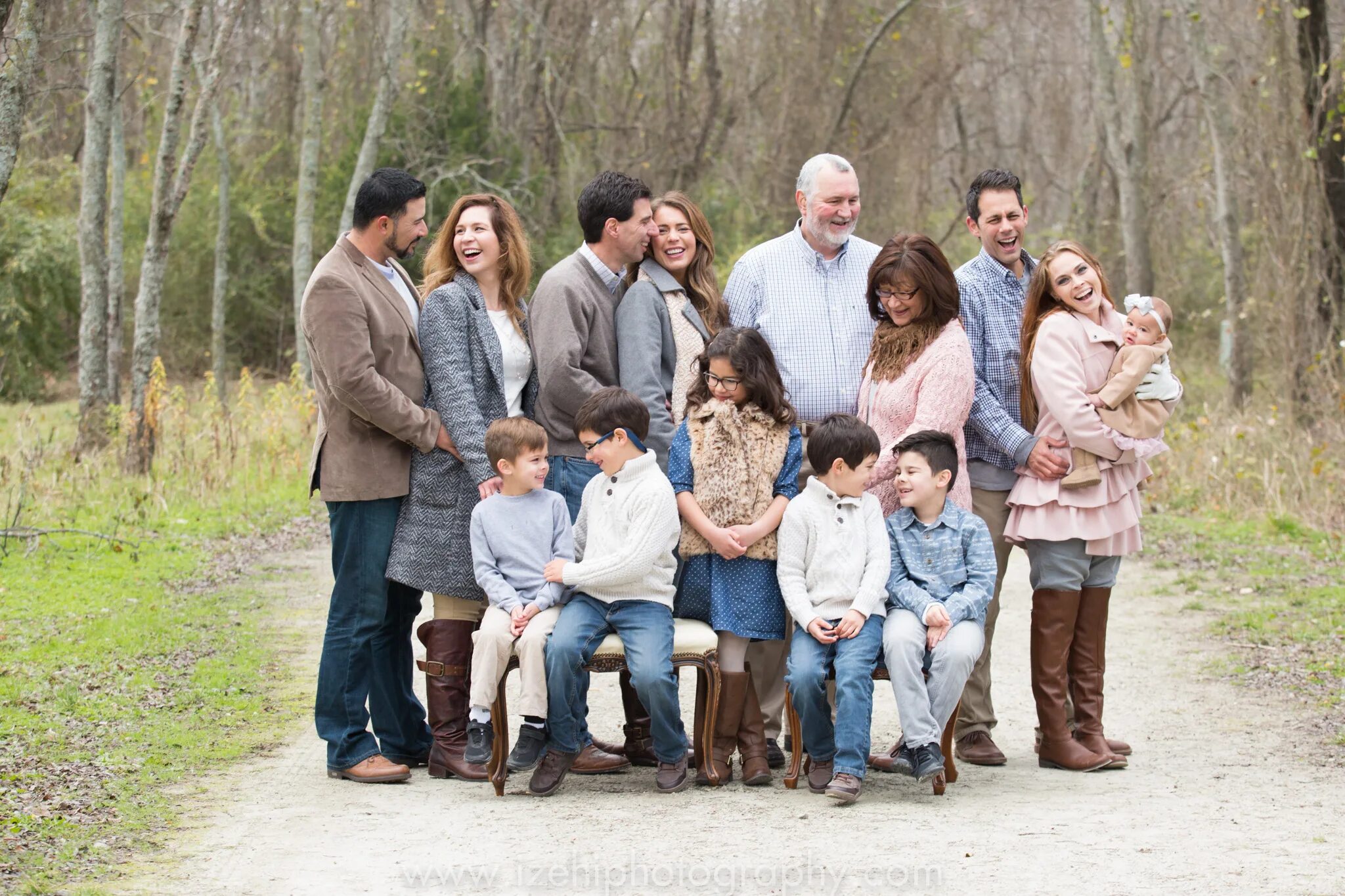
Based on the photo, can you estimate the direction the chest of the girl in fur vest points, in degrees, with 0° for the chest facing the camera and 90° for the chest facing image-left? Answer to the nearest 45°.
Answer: approximately 0°

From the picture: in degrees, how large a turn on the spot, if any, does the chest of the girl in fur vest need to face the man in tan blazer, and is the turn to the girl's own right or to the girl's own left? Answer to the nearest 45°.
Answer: approximately 90° to the girl's own right

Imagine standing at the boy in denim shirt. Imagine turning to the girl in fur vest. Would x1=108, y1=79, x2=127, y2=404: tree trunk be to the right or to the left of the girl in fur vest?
right

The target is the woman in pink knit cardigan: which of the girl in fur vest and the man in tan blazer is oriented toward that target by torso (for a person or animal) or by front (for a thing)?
the man in tan blazer

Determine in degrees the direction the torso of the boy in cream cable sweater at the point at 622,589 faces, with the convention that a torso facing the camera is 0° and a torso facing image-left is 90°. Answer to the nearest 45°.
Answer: approximately 45°

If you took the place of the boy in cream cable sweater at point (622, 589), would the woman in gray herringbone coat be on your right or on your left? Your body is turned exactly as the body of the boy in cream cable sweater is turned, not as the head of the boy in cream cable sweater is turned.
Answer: on your right

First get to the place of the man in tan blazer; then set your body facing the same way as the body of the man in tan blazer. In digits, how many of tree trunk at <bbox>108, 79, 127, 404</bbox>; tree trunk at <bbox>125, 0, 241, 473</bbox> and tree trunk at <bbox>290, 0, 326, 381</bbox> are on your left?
3

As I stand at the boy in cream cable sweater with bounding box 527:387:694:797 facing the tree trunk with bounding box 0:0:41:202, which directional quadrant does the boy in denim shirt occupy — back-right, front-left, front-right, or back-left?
back-right

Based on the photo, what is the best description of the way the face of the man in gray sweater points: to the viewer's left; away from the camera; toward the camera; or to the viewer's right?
to the viewer's right

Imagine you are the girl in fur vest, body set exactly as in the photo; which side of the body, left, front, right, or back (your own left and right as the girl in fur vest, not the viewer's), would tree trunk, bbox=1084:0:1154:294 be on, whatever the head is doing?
back

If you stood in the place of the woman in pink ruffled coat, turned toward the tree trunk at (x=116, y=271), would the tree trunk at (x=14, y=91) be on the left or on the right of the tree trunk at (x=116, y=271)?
left

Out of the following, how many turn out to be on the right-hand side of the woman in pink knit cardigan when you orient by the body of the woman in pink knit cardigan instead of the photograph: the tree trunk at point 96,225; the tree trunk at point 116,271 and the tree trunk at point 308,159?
3
